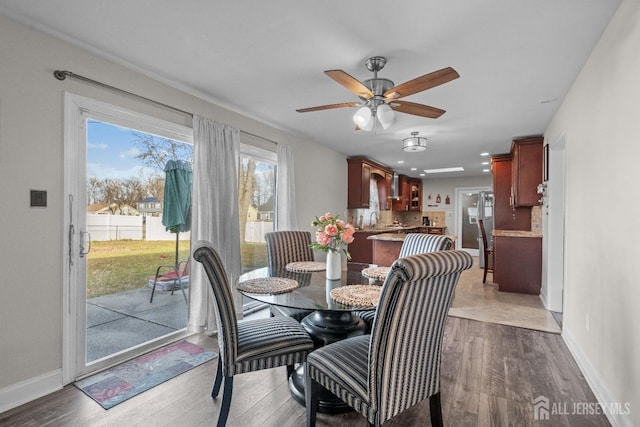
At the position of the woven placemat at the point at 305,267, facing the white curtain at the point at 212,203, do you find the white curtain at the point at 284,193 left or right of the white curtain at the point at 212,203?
right

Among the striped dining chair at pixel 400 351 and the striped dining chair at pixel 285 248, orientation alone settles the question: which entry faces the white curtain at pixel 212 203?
the striped dining chair at pixel 400 351

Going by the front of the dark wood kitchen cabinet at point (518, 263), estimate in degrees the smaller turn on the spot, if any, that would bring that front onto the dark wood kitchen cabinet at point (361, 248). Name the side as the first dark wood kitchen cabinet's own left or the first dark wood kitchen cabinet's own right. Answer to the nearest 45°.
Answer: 0° — it already faces it

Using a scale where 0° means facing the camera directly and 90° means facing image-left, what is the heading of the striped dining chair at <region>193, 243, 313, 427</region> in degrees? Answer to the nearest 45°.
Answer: approximately 225°

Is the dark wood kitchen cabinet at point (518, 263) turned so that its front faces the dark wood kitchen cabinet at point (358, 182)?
yes

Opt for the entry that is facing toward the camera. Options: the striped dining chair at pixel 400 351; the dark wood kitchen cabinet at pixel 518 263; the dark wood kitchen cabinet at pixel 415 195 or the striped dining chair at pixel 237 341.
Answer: the dark wood kitchen cabinet at pixel 415 195

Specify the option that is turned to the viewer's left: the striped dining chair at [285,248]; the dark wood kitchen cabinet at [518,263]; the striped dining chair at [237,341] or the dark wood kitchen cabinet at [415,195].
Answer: the dark wood kitchen cabinet at [518,263]

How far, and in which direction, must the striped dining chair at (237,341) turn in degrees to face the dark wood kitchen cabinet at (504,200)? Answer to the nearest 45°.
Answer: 0° — it already faces it

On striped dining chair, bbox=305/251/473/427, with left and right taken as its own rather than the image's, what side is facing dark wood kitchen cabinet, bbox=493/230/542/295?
right

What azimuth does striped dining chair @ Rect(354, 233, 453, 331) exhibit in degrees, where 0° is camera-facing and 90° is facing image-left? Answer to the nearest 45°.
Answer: approximately 45°

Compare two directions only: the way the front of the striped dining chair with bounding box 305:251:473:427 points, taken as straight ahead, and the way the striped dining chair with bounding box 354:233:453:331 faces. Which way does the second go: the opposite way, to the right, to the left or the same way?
to the left

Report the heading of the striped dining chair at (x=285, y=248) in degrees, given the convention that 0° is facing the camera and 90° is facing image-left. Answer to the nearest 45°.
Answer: approximately 315°

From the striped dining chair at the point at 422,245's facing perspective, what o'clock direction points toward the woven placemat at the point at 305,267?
The woven placemat is roughly at 1 o'clock from the striped dining chair.

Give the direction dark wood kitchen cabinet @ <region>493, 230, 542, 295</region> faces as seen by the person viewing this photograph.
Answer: facing to the left of the viewer

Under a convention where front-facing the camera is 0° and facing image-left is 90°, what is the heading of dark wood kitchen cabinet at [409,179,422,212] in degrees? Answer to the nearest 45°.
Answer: approximately 0°

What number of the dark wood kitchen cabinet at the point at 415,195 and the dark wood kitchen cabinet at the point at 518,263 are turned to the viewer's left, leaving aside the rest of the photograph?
1

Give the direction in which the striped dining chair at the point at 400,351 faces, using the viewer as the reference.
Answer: facing away from the viewer and to the left of the viewer

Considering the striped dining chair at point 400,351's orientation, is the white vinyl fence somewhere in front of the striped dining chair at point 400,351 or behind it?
in front
